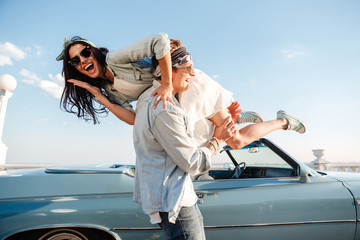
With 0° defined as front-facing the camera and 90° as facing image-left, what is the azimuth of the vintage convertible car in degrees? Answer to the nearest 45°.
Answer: approximately 270°

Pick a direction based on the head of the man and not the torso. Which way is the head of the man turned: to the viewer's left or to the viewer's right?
to the viewer's right

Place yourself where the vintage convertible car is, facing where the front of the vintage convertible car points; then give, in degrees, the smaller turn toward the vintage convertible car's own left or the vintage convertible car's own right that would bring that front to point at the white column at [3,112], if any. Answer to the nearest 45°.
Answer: approximately 135° to the vintage convertible car's own left
